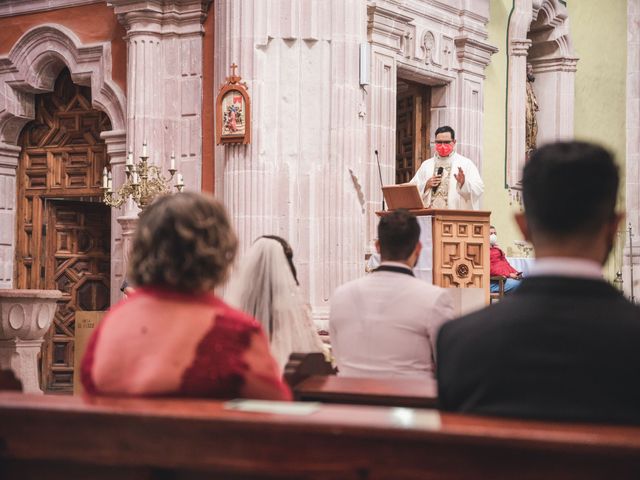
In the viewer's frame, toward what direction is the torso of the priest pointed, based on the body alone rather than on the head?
toward the camera

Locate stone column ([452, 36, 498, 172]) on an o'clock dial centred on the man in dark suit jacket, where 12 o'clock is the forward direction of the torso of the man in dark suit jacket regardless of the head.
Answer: The stone column is roughly at 12 o'clock from the man in dark suit jacket.

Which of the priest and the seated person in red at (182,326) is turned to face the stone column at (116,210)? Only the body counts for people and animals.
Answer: the seated person in red

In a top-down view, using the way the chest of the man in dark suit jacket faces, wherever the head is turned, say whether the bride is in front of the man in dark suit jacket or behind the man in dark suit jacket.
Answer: in front

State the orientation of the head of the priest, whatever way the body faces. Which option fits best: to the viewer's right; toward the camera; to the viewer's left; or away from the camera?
toward the camera

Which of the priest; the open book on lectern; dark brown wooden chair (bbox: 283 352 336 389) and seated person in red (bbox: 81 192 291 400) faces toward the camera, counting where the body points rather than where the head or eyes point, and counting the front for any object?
the priest

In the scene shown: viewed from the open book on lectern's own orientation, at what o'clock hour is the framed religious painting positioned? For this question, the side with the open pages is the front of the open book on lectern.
The framed religious painting is roughly at 9 o'clock from the open book on lectern.

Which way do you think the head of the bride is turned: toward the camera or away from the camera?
away from the camera

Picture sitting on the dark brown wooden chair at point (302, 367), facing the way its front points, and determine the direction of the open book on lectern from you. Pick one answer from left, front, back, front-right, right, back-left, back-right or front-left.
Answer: front

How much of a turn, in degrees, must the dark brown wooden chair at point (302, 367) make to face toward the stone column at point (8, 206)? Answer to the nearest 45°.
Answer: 0° — it already faces it

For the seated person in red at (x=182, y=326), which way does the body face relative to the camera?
away from the camera

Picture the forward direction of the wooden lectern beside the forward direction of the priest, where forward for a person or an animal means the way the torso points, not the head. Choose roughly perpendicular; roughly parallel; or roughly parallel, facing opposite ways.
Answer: roughly parallel

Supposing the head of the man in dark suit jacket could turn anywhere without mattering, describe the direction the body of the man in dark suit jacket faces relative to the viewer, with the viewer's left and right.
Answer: facing away from the viewer

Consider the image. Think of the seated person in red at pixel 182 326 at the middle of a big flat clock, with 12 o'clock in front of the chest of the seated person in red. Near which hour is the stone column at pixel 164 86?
The stone column is roughly at 12 o'clock from the seated person in red.

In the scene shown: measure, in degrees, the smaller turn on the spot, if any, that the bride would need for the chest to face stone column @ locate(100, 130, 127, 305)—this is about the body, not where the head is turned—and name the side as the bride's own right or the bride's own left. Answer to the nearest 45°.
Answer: approximately 45° to the bride's own left

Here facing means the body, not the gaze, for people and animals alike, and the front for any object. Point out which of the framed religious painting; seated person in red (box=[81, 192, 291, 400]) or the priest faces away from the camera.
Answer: the seated person in red

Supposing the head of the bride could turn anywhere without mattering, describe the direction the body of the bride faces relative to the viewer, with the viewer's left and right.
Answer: facing away from the viewer and to the right of the viewer

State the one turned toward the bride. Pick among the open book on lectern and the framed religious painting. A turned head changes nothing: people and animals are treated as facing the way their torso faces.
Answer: the framed religious painting

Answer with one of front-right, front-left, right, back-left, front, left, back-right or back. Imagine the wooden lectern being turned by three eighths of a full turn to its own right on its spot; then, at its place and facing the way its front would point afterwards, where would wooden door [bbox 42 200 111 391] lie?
front

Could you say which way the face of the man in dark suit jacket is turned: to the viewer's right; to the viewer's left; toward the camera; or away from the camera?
away from the camera

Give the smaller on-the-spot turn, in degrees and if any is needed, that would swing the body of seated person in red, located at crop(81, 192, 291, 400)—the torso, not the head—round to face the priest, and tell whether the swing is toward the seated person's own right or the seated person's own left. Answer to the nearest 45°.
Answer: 0° — they already face them

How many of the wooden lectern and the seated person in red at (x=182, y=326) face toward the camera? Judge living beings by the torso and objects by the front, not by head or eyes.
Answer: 1
